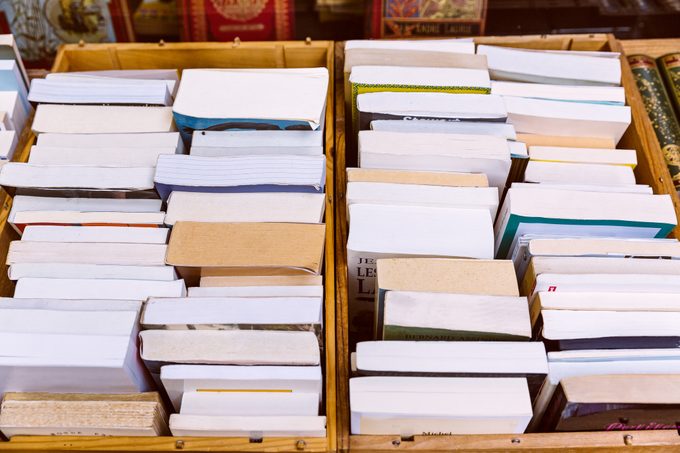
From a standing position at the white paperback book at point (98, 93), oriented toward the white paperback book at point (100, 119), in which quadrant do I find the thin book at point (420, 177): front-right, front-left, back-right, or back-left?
front-left

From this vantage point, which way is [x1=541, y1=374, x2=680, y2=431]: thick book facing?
toward the camera

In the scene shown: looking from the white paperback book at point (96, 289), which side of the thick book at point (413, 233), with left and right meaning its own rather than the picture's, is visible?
right

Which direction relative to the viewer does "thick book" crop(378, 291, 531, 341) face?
toward the camera

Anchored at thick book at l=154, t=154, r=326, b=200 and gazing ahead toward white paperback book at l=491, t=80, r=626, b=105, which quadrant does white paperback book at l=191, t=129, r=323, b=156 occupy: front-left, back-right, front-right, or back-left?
front-left

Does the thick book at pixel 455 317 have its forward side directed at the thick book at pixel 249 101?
no

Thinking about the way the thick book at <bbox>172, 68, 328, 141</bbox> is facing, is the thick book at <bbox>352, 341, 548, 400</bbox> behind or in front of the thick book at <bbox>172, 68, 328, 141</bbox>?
in front

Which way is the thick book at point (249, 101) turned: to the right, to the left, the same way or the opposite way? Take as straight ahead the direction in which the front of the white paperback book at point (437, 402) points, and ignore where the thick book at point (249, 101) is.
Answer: the same way

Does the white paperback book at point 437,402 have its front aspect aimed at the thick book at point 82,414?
no

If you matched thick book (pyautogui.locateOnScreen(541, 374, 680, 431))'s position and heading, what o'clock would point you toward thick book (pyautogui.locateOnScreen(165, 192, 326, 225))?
thick book (pyautogui.locateOnScreen(165, 192, 326, 225)) is roughly at 3 o'clock from thick book (pyautogui.locateOnScreen(541, 374, 680, 431)).
